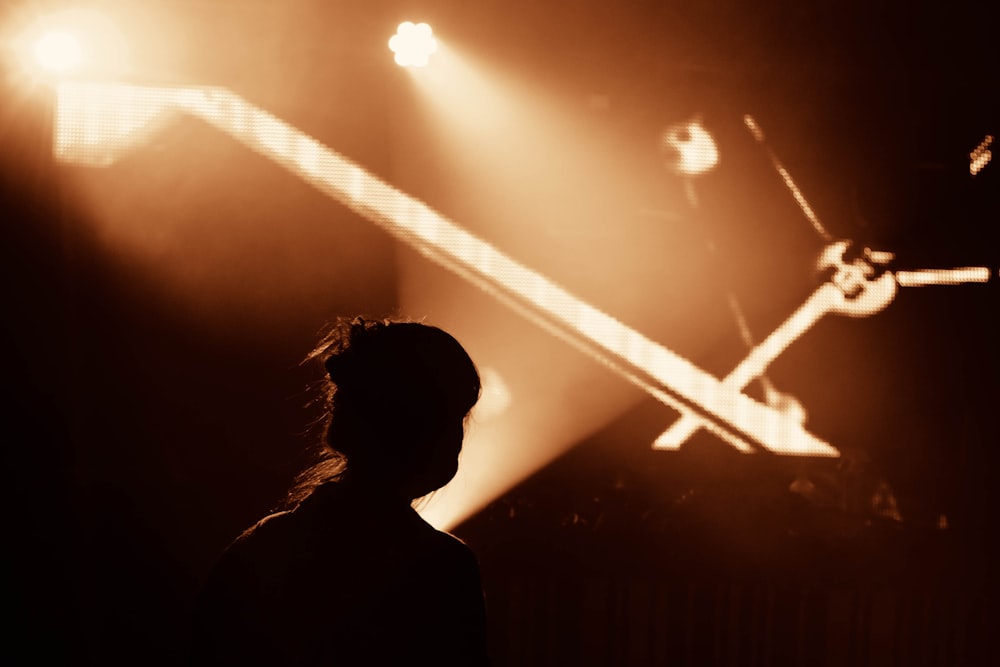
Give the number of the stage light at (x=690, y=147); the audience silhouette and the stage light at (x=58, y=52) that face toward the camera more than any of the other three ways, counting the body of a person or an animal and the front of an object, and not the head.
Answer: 2

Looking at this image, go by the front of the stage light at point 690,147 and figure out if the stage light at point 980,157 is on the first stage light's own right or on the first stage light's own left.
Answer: on the first stage light's own left

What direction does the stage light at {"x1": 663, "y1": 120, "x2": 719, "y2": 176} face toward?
toward the camera

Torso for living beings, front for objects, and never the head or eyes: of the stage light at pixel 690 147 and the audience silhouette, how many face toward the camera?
1

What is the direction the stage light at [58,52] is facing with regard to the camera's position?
facing the viewer

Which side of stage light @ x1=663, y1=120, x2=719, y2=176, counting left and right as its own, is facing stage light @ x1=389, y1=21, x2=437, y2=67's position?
right

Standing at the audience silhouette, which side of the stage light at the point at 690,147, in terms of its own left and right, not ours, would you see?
front

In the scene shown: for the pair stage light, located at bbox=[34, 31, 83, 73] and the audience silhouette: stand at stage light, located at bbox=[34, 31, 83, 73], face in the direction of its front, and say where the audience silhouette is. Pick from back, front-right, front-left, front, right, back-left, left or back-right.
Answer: front

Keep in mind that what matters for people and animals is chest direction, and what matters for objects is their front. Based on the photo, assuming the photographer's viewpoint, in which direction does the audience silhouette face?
facing away from the viewer and to the right of the viewer

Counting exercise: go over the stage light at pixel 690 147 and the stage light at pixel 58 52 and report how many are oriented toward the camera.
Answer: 2
